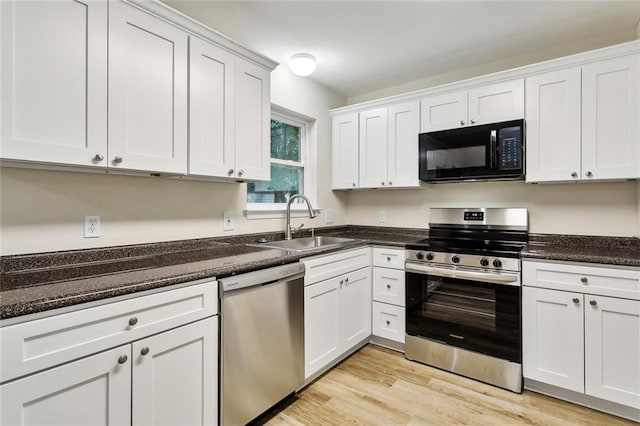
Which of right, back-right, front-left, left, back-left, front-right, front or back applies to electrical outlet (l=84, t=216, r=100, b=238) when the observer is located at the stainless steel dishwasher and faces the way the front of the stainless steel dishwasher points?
back-right

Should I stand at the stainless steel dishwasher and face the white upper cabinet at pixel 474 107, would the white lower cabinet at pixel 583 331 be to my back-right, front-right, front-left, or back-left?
front-right

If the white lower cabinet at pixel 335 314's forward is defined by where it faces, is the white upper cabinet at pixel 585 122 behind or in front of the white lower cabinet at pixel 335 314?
in front

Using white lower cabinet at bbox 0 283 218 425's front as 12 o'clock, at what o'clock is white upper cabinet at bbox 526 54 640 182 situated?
The white upper cabinet is roughly at 11 o'clock from the white lower cabinet.

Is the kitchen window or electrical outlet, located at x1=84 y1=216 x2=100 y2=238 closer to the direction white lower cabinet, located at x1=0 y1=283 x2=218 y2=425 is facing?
the kitchen window

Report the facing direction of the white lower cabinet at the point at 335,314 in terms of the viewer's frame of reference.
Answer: facing the viewer and to the right of the viewer

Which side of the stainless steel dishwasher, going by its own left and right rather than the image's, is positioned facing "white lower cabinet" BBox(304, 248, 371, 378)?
left

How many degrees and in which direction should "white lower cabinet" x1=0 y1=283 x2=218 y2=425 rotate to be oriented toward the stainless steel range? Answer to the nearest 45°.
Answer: approximately 45° to its left

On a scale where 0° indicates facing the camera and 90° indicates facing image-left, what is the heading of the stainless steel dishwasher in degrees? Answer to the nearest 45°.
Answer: approximately 315°

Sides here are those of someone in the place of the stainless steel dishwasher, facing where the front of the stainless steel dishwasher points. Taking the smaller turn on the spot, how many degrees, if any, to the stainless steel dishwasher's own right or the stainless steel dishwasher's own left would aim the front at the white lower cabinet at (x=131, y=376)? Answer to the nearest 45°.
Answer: approximately 90° to the stainless steel dishwasher's own right

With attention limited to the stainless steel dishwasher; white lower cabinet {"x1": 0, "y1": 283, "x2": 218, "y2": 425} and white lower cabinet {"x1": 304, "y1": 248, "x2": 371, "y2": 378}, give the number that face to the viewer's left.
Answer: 0

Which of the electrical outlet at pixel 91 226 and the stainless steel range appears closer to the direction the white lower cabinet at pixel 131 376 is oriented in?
the stainless steel range

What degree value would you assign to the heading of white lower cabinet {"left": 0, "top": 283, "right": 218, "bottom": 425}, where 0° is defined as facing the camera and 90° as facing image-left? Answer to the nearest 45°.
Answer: approximately 315°

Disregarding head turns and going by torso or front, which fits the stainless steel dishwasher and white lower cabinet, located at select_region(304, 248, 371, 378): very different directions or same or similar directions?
same or similar directions

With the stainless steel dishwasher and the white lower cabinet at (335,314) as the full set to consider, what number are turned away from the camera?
0
